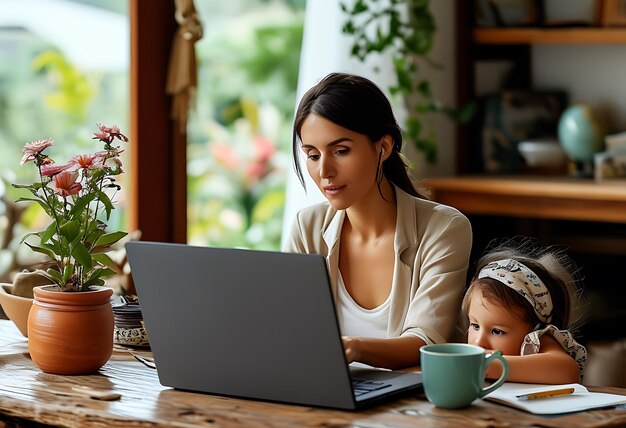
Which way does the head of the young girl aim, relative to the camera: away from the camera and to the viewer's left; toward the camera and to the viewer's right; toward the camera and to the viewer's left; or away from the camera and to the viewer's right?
toward the camera and to the viewer's left

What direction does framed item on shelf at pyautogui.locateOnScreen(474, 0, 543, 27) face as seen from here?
toward the camera

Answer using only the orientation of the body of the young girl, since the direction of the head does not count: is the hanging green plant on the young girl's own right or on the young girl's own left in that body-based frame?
on the young girl's own right

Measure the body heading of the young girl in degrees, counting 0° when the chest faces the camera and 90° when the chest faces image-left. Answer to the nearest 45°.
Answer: approximately 45°

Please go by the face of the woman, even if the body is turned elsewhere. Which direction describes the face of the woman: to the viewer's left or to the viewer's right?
to the viewer's left

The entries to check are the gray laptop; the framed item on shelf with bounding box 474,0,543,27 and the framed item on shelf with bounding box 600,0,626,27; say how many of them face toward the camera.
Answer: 2

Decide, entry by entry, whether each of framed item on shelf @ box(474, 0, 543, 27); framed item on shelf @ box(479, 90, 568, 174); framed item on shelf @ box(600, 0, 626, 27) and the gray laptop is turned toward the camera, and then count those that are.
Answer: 3

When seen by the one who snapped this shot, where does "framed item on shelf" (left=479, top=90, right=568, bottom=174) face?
facing the viewer

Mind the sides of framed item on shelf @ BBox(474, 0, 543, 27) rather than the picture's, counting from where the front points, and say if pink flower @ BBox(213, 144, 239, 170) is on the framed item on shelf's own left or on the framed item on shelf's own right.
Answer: on the framed item on shelf's own right

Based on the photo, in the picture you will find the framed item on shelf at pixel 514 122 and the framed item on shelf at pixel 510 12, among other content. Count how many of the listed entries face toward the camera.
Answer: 2

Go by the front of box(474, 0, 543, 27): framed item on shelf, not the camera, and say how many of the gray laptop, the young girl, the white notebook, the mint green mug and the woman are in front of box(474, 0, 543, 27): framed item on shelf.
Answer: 5

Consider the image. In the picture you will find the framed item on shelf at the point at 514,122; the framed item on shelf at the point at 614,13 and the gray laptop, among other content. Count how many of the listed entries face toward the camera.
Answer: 2

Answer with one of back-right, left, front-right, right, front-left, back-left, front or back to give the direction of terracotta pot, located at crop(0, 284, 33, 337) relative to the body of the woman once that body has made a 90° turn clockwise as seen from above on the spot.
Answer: front-left

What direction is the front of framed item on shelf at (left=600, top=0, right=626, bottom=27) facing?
toward the camera

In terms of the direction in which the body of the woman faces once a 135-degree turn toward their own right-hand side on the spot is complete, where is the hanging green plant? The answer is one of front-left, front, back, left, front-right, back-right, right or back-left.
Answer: front

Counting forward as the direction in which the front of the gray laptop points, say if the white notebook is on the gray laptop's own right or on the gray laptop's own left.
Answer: on the gray laptop's own right
